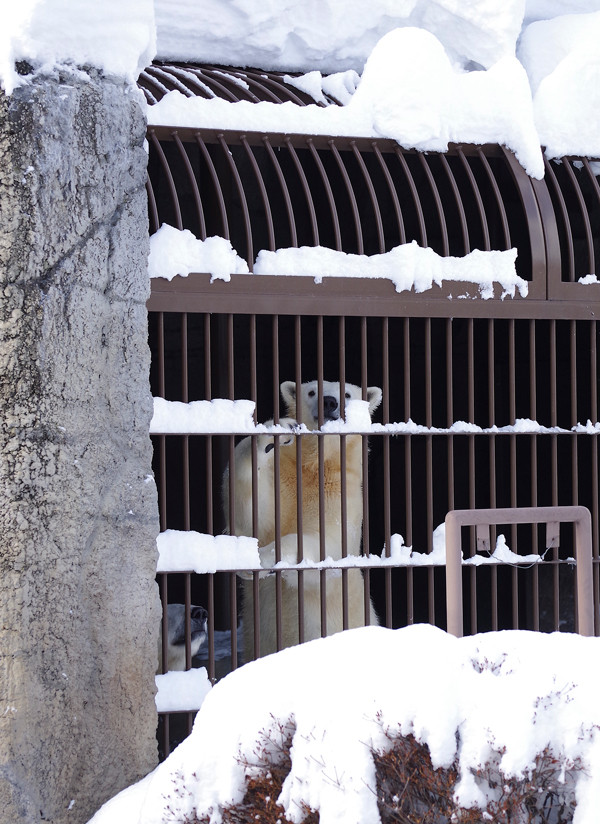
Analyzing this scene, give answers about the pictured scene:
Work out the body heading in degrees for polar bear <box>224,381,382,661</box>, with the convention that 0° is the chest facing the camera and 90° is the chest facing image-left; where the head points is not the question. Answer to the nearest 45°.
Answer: approximately 0°

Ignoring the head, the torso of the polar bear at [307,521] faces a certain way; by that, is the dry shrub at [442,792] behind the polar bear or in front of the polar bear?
in front

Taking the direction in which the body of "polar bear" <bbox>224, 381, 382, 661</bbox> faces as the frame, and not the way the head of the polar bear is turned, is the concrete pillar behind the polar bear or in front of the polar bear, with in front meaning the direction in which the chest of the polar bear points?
in front

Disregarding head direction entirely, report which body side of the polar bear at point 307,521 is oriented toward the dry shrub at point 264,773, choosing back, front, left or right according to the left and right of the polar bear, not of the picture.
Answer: front
